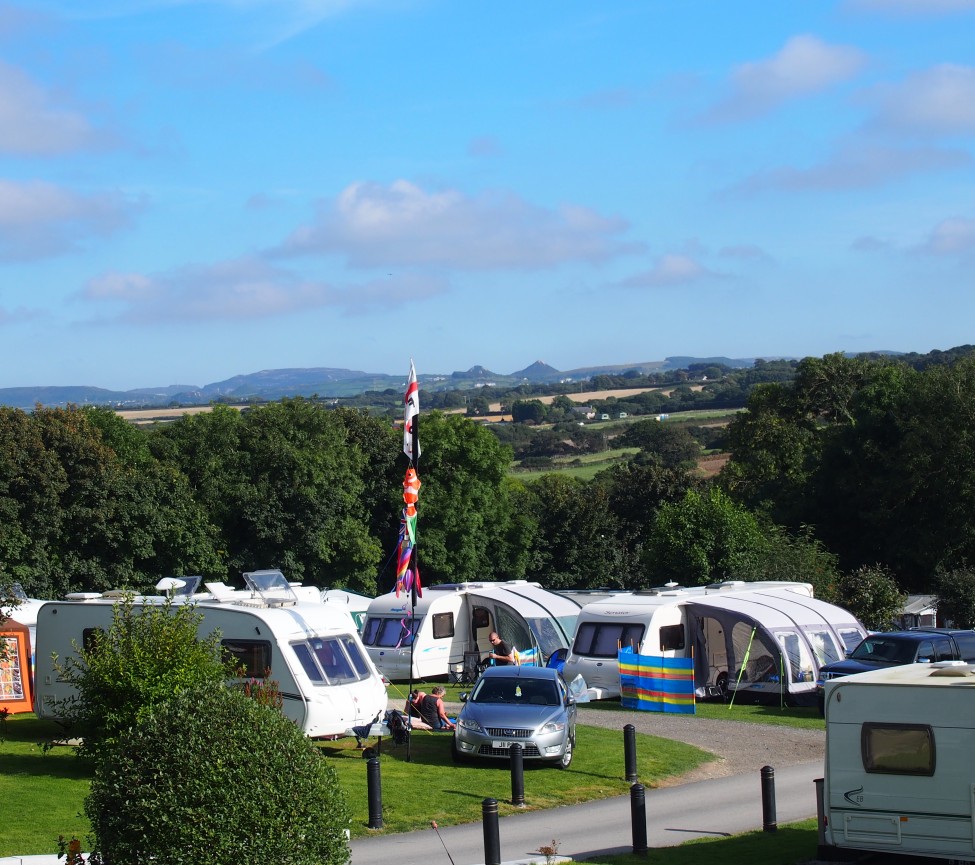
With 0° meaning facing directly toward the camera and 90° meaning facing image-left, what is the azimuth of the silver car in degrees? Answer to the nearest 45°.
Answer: approximately 0°

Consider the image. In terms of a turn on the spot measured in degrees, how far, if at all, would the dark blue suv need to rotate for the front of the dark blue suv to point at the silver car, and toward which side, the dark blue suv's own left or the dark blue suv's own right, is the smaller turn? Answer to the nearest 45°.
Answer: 0° — it already faces it

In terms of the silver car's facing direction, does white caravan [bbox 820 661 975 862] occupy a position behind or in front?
in front

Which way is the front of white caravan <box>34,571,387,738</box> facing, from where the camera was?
facing the viewer and to the right of the viewer

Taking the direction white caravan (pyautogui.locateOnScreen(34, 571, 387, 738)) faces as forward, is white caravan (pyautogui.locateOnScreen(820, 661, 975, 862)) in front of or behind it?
in front

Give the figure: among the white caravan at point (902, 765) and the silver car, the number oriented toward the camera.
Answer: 1

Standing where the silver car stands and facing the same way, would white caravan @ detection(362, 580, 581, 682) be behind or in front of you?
behind
